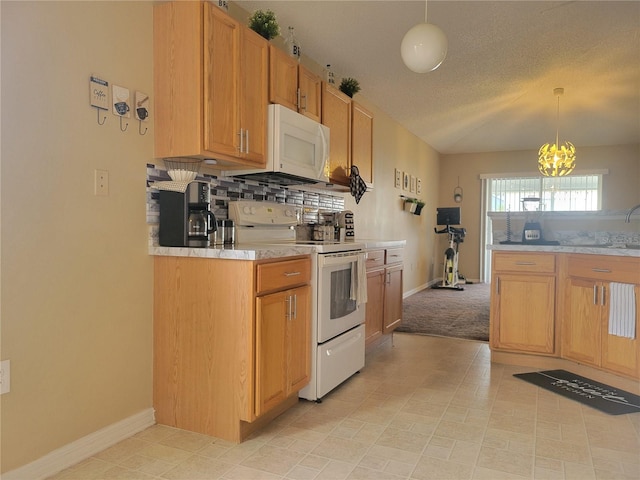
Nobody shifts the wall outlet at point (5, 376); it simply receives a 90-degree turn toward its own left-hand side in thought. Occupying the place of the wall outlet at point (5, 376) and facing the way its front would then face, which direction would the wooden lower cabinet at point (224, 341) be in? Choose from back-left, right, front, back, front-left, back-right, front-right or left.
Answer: front-right

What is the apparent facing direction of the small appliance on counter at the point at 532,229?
toward the camera

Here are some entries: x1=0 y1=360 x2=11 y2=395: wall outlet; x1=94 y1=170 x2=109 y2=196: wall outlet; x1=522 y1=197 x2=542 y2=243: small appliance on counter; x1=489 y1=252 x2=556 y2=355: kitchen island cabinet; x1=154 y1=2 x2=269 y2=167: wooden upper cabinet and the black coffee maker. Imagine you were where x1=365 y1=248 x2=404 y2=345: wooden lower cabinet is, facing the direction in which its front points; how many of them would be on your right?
4

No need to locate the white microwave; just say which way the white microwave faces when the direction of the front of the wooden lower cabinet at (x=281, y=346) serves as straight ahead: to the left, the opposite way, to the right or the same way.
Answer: the same way

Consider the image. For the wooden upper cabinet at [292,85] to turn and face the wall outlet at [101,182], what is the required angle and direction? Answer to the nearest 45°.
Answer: approximately 90° to its right

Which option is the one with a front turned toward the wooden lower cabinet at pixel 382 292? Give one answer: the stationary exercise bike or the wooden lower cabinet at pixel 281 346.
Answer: the stationary exercise bike

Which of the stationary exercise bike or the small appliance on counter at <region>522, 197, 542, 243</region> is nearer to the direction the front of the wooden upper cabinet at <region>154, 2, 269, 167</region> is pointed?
the small appliance on counter

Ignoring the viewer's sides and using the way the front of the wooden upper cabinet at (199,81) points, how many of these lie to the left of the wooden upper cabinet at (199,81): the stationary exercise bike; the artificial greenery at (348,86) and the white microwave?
3

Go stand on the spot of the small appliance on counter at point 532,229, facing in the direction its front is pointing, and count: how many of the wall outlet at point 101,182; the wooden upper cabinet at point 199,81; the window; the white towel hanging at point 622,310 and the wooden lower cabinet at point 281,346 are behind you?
1

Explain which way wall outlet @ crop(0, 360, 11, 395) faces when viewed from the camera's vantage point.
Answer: facing the viewer and to the right of the viewer

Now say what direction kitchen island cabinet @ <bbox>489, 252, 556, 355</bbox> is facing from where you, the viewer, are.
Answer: facing the viewer

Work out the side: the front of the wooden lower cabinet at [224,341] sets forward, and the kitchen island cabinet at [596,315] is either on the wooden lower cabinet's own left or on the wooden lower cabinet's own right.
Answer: on the wooden lower cabinet's own left

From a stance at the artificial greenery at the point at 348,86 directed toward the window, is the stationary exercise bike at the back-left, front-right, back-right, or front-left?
front-left

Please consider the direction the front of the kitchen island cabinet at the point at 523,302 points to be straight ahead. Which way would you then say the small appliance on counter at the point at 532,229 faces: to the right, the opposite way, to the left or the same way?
the same way

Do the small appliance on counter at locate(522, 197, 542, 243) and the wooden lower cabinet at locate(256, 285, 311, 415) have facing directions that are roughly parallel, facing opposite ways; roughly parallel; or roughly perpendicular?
roughly perpendicular

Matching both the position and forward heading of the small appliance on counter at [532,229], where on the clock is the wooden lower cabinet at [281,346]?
The wooden lower cabinet is roughly at 1 o'clock from the small appliance on counter.

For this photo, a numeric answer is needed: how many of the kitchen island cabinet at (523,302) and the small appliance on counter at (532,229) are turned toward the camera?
2

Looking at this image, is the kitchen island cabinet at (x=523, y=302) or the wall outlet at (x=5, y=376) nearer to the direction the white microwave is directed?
the kitchen island cabinet

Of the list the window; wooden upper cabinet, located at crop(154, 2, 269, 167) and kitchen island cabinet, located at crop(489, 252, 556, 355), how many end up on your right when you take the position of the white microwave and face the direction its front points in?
1
